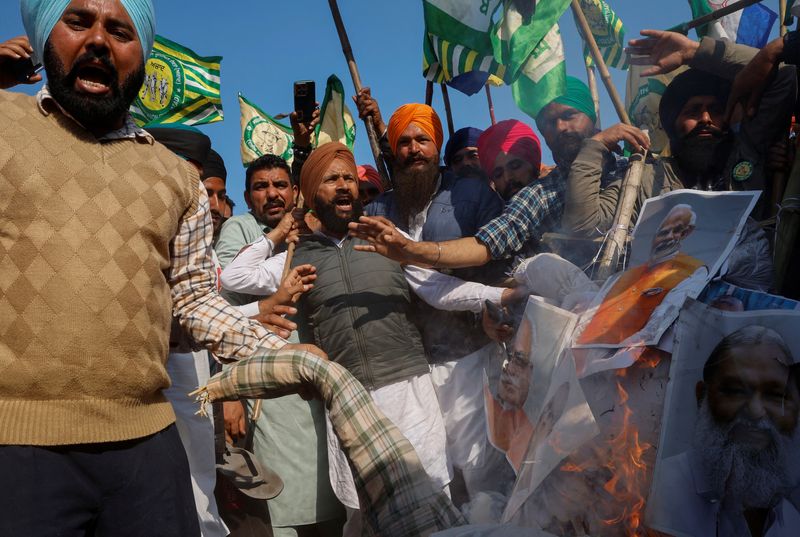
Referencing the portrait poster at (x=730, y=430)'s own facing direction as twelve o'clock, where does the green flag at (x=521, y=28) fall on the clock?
The green flag is roughly at 5 o'clock from the portrait poster.

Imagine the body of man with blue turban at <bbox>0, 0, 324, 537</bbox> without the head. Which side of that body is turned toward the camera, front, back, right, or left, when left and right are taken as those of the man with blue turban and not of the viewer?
front

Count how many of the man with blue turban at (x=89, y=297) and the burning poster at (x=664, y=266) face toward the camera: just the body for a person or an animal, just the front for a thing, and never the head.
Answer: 2

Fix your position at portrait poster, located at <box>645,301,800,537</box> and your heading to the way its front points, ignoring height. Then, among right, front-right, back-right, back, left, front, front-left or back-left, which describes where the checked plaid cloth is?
front-right

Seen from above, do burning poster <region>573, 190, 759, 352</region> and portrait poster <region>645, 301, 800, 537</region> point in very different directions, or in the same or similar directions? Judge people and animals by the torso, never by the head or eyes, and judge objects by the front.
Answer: same or similar directions

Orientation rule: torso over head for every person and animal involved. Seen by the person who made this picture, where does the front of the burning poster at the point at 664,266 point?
facing the viewer

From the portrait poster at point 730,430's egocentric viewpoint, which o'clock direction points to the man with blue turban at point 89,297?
The man with blue turban is roughly at 2 o'clock from the portrait poster.

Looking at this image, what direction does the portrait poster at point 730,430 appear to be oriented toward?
toward the camera

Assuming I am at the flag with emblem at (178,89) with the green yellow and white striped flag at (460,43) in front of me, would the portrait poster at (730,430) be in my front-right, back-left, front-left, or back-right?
front-right

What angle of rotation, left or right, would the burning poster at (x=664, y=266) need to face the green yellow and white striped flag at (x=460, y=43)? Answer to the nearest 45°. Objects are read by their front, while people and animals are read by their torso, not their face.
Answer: approximately 135° to its right

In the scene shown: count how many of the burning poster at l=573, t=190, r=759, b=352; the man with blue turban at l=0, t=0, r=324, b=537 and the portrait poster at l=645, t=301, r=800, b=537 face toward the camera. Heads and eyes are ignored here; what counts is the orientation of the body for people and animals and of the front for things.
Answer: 3
